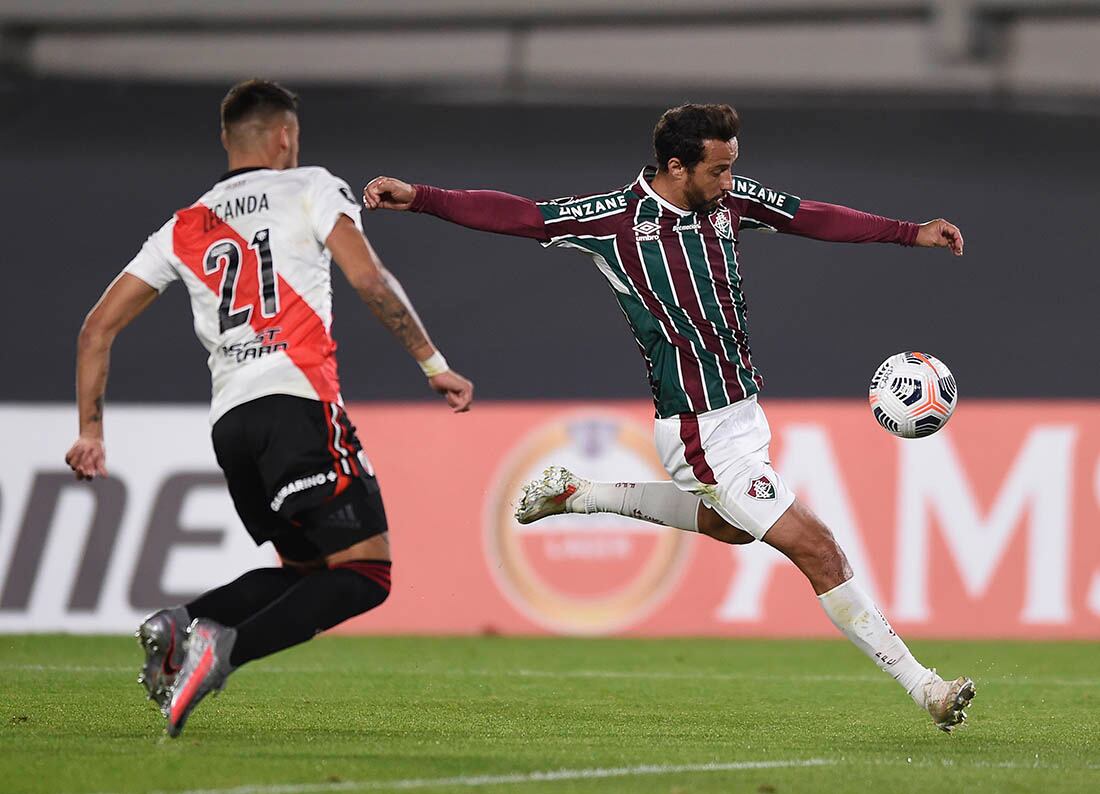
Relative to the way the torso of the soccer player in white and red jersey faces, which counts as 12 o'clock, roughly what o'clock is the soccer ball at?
The soccer ball is roughly at 1 o'clock from the soccer player in white and red jersey.

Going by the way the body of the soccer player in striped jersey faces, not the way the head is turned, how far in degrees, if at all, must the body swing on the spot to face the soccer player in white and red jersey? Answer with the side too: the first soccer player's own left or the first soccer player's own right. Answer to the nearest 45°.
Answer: approximately 90° to the first soccer player's own right

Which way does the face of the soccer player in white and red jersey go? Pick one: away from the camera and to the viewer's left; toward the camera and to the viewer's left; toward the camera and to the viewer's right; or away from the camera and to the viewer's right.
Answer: away from the camera and to the viewer's right

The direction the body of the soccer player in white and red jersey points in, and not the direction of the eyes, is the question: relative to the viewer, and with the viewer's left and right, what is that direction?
facing away from the viewer and to the right of the viewer

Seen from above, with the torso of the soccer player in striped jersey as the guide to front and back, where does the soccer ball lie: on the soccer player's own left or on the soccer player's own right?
on the soccer player's own left

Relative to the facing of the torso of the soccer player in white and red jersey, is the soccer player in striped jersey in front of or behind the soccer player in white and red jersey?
in front

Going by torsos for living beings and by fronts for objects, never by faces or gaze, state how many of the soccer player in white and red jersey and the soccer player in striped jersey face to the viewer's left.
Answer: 0
